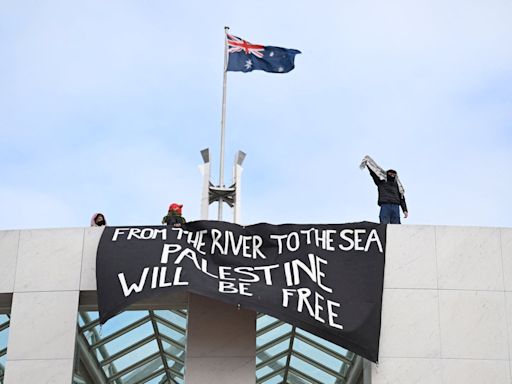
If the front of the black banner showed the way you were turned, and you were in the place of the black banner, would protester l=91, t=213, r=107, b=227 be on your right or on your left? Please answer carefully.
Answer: on your right

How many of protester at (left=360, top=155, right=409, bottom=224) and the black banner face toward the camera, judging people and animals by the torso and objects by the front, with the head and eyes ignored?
2

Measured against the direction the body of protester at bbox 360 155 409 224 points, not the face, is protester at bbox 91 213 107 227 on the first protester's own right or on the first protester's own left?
on the first protester's own right

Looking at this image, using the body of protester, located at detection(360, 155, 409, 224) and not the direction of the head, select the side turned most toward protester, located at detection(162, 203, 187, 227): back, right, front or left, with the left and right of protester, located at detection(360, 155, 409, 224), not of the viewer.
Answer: right
